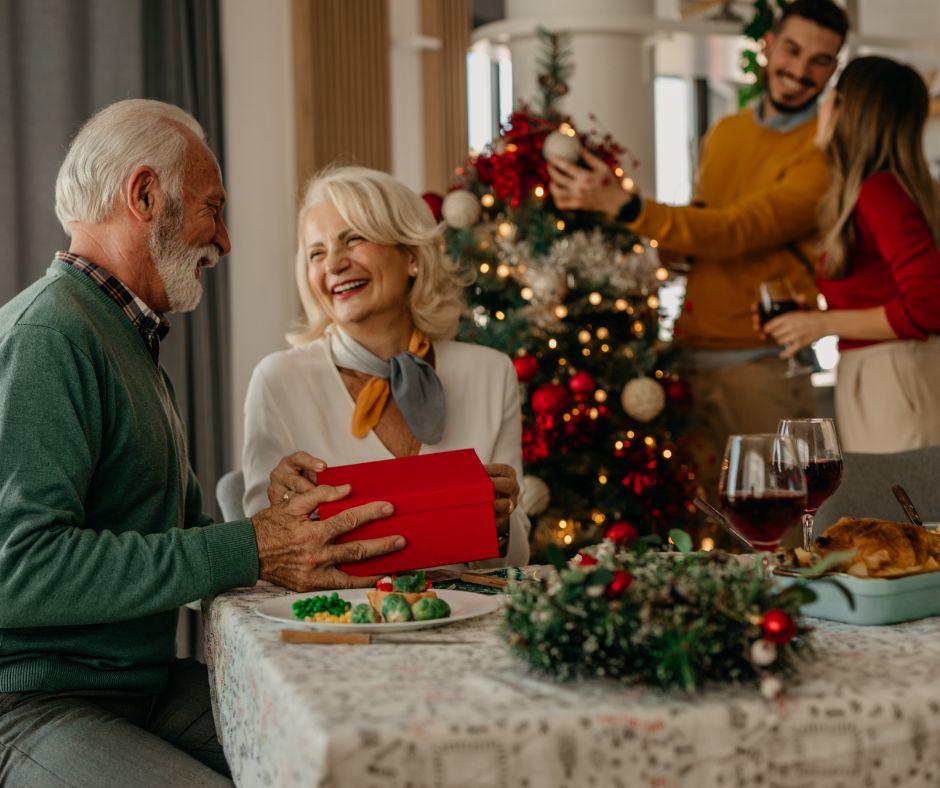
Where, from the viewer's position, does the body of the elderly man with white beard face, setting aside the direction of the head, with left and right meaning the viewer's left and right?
facing to the right of the viewer

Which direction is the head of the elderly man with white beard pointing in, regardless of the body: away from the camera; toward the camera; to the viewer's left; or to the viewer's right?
to the viewer's right

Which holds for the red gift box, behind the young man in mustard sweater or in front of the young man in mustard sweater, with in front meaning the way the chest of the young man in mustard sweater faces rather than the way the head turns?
in front

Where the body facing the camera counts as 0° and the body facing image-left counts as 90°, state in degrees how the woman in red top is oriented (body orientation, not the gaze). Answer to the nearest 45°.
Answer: approximately 90°

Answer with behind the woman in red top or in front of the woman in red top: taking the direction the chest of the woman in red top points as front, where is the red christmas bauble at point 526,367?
in front

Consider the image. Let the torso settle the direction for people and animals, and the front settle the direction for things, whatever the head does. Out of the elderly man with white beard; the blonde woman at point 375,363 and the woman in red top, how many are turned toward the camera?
1

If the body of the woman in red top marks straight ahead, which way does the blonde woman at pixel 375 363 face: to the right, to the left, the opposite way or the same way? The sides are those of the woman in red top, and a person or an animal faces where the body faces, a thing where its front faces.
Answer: to the left

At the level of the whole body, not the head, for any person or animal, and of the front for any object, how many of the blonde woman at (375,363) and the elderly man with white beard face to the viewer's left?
0

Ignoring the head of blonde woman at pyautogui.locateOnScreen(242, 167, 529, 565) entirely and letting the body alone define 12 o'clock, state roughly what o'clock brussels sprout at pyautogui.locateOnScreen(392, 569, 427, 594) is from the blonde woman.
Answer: The brussels sprout is roughly at 12 o'clock from the blonde woman.

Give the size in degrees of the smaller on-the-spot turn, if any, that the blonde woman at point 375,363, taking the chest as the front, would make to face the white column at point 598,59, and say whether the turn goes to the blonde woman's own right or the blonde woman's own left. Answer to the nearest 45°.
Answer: approximately 180°

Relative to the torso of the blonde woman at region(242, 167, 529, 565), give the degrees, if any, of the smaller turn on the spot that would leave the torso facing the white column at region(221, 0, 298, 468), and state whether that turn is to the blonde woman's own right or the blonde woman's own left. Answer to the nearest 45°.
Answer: approximately 180°

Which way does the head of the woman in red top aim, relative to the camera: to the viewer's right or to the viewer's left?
to the viewer's left
